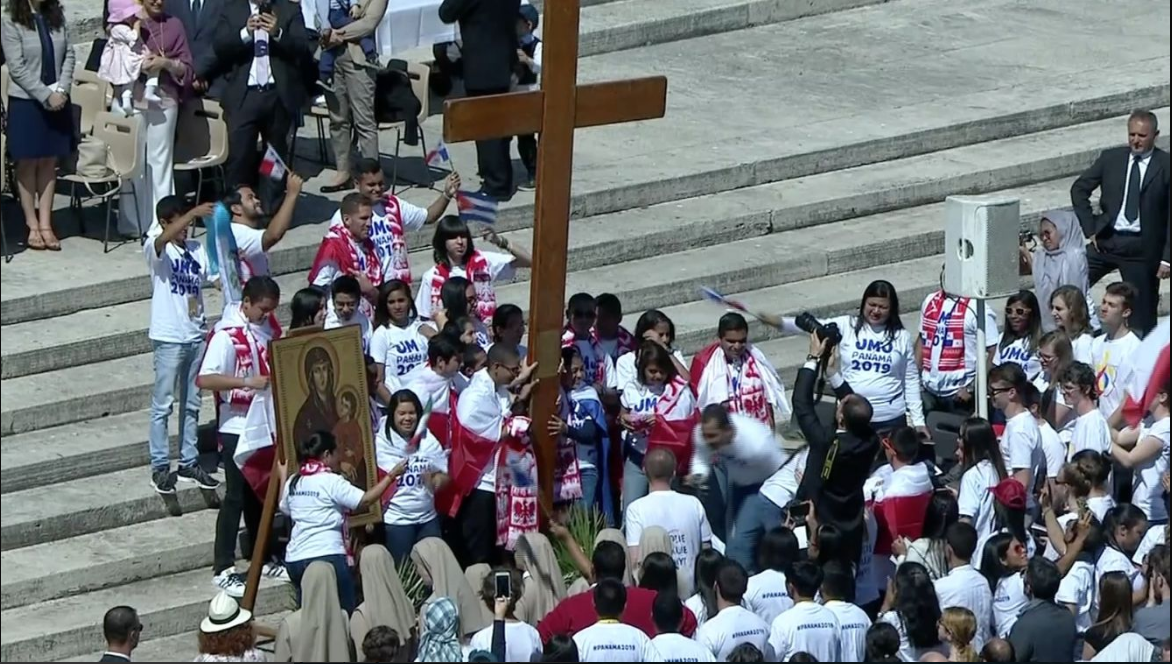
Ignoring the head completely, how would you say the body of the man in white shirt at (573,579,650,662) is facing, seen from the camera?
away from the camera

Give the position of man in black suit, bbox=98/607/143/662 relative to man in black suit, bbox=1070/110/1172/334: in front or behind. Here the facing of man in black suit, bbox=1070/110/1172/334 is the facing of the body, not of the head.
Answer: in front

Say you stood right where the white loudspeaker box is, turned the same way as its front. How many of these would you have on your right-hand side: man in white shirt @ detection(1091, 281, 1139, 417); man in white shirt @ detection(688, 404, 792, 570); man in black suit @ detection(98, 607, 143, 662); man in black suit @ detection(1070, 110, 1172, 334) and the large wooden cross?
3

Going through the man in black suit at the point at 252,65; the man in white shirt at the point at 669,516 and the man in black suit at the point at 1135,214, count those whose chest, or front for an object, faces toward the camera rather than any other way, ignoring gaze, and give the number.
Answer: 2

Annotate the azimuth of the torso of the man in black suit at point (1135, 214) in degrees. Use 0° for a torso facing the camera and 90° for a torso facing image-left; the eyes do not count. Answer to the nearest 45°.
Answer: approximately 0°

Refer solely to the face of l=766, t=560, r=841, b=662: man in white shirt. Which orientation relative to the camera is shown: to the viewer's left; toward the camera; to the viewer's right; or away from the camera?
away from the camera

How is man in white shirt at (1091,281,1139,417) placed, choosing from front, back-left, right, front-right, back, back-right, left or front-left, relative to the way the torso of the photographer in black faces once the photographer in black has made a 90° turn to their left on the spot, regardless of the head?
back

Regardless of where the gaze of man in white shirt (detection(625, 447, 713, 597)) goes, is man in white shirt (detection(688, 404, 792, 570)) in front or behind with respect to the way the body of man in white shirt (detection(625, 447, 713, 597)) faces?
in front

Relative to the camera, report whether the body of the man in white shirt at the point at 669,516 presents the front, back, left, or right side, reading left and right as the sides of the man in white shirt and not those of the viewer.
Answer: back

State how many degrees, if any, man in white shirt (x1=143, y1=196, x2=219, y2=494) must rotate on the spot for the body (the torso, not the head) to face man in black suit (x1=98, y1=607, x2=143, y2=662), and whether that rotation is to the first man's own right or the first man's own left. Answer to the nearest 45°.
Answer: approximately 45° to the first man's own right
